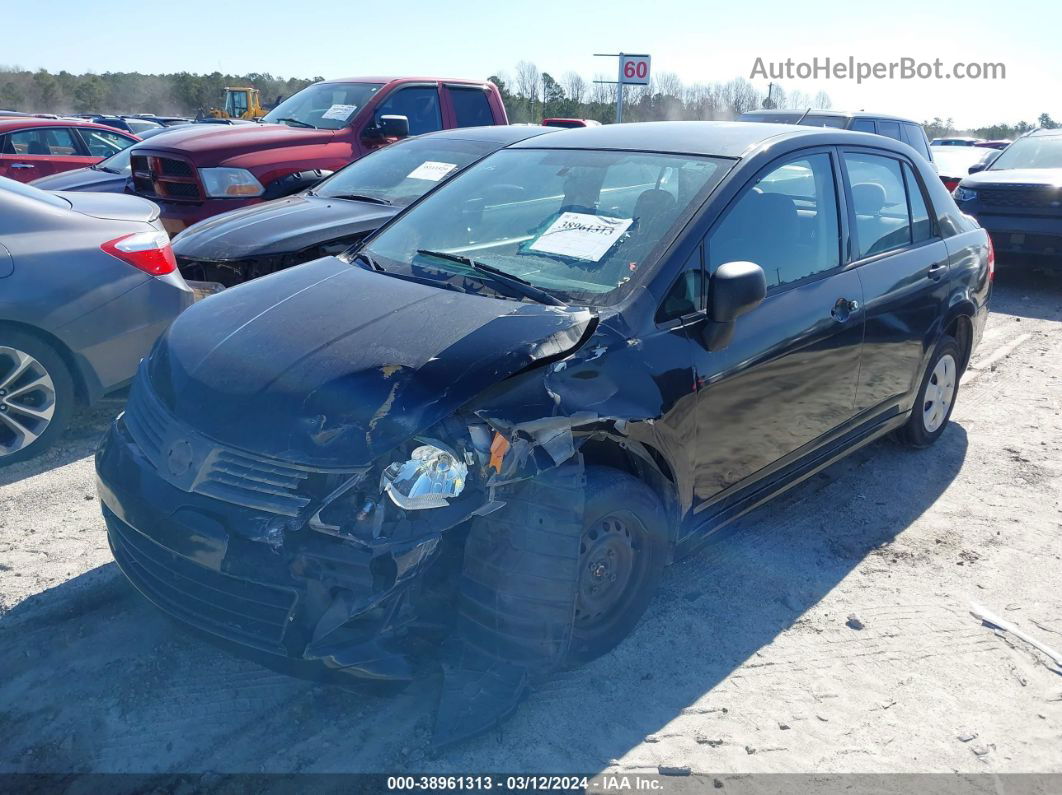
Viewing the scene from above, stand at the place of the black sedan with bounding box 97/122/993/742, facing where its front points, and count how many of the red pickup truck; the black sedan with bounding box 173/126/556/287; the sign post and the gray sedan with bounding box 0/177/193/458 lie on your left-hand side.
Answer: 0

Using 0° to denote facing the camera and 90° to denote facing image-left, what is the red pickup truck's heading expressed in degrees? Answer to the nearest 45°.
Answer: approximately 45°

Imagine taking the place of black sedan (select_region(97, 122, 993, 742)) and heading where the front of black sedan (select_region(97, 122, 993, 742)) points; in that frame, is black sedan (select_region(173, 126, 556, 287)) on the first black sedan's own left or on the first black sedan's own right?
on the first black sedan's own right

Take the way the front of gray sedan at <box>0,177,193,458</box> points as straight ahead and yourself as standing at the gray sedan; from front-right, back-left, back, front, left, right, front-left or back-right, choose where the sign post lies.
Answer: back-right

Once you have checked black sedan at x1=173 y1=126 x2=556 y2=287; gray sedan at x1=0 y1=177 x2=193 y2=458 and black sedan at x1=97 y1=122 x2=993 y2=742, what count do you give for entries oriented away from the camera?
0

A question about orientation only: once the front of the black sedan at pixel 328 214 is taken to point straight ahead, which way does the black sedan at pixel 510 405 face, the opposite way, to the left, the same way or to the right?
the same way

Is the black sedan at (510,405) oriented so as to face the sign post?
no

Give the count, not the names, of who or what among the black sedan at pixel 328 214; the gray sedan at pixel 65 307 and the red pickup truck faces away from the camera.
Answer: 0

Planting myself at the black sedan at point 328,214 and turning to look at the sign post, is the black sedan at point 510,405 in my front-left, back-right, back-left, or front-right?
back-right

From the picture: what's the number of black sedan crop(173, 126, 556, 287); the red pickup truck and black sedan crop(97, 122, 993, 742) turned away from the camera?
0

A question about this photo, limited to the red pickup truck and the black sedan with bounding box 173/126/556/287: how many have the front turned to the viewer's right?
0

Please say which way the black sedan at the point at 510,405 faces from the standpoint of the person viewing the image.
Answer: facing the viewer and to the left of the viewer

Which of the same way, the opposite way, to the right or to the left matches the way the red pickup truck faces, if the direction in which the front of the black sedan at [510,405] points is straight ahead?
the same way

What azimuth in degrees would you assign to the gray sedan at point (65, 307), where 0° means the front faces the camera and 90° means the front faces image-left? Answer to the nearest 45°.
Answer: approximately 90°

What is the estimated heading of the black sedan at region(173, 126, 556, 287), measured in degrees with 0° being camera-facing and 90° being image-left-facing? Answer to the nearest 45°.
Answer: approximately 45°

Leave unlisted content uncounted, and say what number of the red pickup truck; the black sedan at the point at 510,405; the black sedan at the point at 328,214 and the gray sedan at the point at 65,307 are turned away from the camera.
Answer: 0

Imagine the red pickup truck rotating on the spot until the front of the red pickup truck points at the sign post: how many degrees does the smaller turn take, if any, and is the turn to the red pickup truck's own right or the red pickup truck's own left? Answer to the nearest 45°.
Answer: approximately 180°

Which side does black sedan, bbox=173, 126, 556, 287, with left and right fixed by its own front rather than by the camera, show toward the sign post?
back
